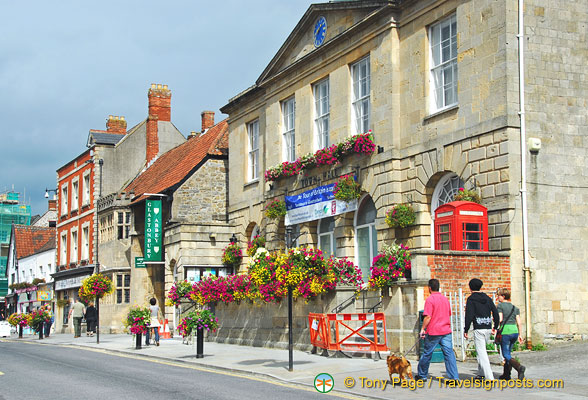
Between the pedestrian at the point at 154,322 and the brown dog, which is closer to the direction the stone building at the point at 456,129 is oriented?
the brown dog

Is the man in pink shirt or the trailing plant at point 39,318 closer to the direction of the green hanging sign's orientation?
the man in pink shirt

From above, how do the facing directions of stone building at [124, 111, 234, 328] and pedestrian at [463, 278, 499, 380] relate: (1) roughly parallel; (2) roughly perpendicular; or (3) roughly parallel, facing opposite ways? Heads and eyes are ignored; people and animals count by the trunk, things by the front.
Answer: roughly perpendicular

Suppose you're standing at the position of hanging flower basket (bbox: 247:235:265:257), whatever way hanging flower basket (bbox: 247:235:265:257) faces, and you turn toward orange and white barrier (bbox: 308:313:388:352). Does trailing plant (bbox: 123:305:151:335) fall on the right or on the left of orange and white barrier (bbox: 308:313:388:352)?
right

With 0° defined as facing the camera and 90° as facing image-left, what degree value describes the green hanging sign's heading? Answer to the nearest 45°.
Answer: approximately 0°

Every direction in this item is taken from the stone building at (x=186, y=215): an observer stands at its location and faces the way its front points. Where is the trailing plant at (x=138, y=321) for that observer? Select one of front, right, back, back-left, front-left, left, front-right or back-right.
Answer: front-left

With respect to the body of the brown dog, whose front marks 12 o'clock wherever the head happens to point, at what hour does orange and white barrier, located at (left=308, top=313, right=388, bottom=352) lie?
The orange and white barrier is roughly at 1 o'clock from the brown dog.
